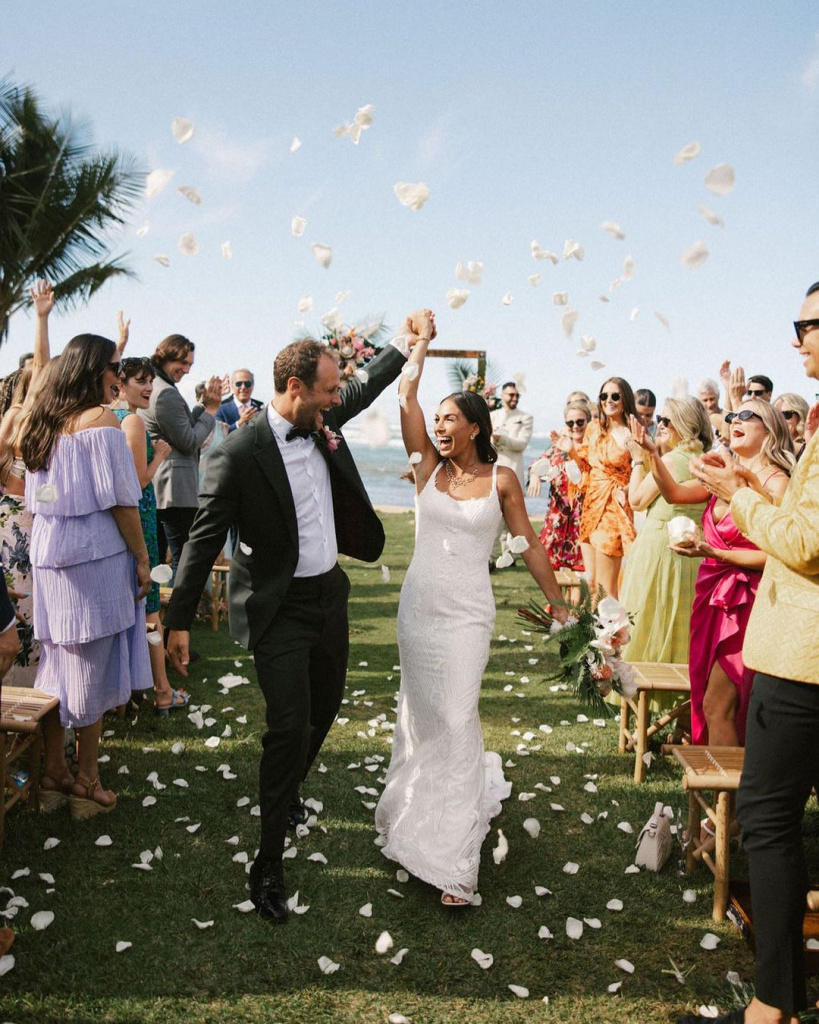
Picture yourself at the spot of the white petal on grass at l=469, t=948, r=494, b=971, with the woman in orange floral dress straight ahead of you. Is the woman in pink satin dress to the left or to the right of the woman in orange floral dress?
right

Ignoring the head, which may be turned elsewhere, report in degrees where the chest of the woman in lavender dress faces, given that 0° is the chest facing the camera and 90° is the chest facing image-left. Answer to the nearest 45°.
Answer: approximately 225°

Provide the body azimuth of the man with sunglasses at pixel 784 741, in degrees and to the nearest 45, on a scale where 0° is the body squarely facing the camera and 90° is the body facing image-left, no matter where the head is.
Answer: approximately 90°

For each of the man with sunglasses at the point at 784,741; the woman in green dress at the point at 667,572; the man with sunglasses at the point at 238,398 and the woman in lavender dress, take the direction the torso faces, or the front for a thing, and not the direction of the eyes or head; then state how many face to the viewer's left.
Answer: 2

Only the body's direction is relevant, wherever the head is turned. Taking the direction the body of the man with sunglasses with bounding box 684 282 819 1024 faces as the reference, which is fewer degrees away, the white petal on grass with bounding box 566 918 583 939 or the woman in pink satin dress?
the white petal on grass

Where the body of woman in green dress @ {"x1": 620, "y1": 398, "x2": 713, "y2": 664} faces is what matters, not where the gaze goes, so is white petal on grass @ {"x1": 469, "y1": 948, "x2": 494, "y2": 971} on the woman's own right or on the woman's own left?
on the woman's own left

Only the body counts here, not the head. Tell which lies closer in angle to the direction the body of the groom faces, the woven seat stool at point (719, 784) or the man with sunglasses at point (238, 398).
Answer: the woven seat stool

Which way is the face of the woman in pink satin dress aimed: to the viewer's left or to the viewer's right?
to the viewer's left

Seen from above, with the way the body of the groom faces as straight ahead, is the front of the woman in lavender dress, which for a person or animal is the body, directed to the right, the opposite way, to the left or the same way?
to the left

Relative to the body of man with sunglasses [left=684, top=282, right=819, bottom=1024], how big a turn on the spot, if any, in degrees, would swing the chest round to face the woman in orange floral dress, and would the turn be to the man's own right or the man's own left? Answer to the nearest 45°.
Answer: approximately 90° to the man's own right

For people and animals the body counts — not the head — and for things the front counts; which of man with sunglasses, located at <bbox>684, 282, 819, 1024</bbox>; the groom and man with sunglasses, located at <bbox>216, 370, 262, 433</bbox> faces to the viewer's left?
man with sunglasses, located at <bbox>684, 282, 819, 1024</bbox>
